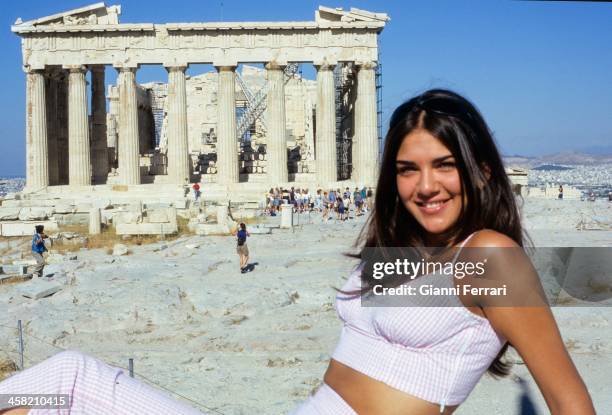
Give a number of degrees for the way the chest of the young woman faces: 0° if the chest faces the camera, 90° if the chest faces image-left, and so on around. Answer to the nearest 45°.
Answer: approximately 45°

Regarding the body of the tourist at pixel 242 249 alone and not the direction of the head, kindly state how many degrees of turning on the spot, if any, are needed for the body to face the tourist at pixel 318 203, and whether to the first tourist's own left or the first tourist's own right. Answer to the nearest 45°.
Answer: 0° — they already face them

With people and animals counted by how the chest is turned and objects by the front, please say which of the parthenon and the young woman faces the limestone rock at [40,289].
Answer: the parthenon

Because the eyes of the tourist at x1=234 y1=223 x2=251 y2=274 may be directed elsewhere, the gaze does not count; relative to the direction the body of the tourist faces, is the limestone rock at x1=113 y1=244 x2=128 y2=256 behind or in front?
in front

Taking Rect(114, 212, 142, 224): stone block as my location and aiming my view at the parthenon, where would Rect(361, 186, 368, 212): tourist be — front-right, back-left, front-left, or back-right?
front-right

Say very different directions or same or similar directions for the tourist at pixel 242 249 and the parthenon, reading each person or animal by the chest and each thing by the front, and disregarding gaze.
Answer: very different directions

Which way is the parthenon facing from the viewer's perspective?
toward the camera

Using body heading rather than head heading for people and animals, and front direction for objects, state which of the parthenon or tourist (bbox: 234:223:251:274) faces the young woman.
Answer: the parthenon

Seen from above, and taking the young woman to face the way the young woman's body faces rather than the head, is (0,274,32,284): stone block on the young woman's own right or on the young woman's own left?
on the young woman's own right

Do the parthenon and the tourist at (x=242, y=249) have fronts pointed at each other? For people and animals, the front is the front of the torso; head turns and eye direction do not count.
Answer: yes

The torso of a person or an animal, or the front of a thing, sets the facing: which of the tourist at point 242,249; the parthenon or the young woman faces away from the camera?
the tourist

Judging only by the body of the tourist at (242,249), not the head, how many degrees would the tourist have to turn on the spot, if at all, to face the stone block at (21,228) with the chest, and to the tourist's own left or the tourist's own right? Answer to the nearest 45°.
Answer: approximately 45° to the tourist's own left

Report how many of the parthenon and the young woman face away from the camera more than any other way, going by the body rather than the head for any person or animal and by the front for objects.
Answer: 0

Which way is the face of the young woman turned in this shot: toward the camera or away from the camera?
toward the camera

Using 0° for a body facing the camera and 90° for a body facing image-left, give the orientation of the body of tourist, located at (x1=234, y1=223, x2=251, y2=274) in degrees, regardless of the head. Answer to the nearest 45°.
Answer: approximately 180°

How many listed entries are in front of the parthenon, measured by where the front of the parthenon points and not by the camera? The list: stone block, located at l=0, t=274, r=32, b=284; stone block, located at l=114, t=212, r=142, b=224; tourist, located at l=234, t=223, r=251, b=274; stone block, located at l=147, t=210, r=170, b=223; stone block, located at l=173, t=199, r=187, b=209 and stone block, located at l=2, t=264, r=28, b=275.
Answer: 6

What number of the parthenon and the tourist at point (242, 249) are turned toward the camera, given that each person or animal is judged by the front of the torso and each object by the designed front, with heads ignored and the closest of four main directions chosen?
1

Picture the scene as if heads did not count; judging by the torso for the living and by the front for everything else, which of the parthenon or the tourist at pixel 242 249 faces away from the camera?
the tourist

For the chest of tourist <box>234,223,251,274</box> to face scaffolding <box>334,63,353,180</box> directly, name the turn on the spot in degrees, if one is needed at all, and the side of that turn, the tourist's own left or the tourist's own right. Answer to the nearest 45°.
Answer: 0° — they already face it
